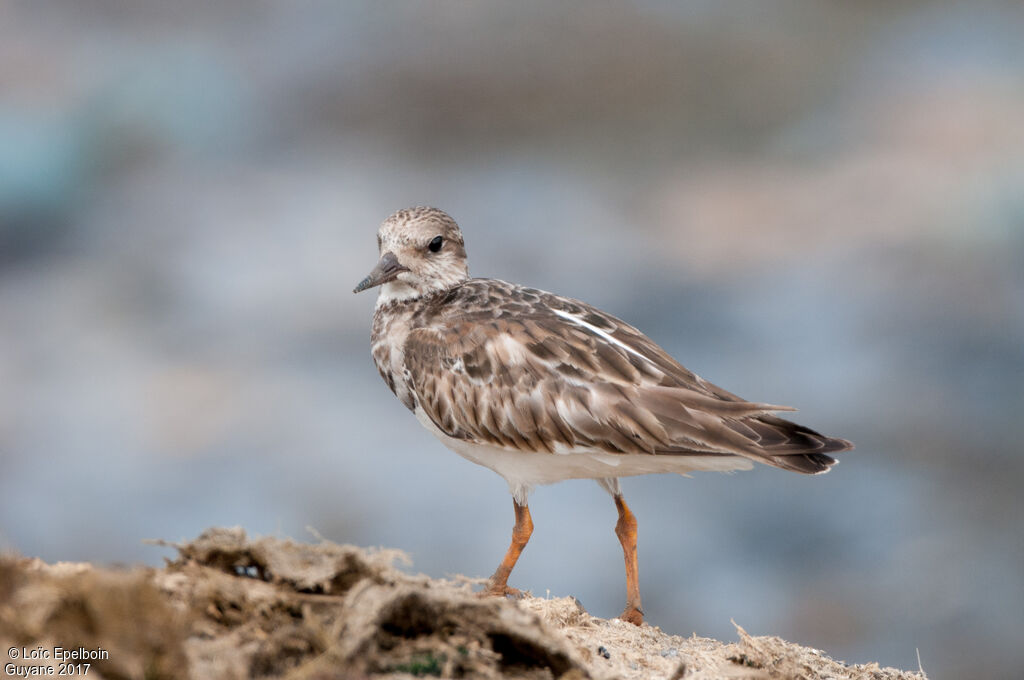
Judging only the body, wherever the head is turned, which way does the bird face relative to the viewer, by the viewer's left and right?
facing to the left of the viewer
